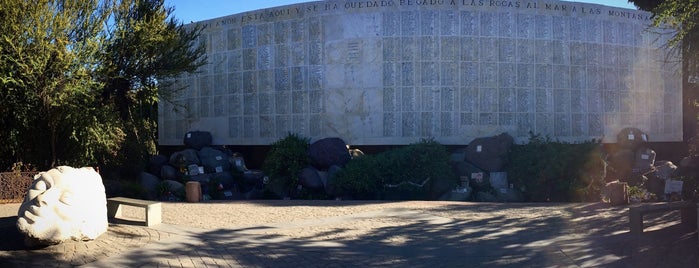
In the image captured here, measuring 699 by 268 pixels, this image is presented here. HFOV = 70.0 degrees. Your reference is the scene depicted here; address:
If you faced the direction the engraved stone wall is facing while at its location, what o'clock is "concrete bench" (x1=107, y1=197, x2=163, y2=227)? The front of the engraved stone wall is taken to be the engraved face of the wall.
The concrete bench is roughly at 1 o'clock from the engraved stone wall.

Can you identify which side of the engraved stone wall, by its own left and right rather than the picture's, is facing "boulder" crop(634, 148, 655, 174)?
left

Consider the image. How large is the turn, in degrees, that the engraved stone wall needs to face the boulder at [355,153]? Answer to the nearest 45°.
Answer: approximately 90° to its right

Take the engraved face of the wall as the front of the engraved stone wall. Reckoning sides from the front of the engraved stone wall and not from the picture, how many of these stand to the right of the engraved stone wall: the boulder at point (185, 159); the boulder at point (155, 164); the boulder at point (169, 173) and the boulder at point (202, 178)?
4

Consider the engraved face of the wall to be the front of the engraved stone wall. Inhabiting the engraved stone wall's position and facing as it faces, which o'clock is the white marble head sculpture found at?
The white marble head sculpture is roughly at 1 o'clock from the engraved stone wall.

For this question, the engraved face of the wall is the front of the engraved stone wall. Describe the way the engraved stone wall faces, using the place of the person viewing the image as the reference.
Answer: facing the viewer

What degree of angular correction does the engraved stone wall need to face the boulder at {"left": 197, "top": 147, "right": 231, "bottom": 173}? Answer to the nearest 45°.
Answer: approximately 90° to its right

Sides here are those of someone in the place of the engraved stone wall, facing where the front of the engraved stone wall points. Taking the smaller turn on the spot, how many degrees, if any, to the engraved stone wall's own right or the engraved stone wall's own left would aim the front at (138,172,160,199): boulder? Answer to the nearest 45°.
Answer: approximately 90° to the engraved stone wall's own right

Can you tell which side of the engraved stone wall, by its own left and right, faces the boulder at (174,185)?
right

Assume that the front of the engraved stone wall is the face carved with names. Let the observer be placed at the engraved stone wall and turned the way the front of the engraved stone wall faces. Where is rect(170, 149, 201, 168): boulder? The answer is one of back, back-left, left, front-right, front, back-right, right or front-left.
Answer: right

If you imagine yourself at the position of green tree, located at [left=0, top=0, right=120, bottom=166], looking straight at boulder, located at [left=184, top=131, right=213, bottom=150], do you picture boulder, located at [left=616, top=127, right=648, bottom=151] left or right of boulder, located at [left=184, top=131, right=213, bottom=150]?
right

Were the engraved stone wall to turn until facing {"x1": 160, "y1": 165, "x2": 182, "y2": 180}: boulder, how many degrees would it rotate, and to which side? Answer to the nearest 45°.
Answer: approximately 90° to its right

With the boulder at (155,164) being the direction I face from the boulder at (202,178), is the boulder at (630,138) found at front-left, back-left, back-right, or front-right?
back-right

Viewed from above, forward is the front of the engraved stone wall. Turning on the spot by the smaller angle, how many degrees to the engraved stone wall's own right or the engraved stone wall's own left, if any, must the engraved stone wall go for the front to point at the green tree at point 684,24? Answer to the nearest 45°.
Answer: approximately 45° to the engraved stone wall's own left

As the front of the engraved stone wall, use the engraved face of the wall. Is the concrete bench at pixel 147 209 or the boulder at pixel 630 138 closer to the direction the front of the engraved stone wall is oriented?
the concrete bench

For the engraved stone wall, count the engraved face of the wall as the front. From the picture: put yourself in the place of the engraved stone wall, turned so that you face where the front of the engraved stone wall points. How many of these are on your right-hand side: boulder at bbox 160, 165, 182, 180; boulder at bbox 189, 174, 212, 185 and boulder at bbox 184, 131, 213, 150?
3

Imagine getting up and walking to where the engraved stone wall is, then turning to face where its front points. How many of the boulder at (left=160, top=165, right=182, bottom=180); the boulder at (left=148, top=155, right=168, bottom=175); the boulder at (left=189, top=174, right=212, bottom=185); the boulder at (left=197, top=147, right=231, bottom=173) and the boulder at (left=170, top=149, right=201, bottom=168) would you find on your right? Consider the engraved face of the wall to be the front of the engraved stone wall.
5

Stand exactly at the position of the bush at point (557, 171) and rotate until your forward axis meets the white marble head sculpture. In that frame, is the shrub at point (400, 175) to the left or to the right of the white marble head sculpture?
right
